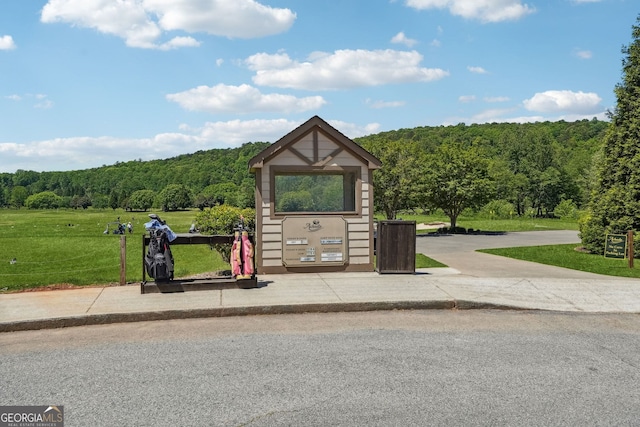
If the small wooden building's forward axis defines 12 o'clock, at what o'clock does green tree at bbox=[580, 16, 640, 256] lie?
The green tree is roughly at 8 o'clock from the small wooden building.

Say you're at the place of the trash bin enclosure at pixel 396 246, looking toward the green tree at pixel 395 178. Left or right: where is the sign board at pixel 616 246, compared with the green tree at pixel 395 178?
right

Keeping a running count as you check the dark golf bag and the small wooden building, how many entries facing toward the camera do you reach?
2

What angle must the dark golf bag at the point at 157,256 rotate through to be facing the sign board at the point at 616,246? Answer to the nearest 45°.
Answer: approximately 90° to its left

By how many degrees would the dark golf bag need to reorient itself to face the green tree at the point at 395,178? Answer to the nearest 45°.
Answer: approximately 135° to its left

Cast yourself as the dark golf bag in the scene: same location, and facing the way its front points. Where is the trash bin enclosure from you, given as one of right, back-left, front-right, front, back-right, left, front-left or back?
left

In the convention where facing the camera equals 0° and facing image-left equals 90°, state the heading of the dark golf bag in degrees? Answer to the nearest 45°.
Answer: approximately 0°

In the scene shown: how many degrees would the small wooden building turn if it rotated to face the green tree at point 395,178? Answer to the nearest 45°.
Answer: approximately 180°

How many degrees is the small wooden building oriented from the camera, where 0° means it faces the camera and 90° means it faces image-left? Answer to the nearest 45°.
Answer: approximately 0°

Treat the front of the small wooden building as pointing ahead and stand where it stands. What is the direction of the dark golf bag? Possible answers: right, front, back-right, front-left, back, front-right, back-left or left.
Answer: front-right

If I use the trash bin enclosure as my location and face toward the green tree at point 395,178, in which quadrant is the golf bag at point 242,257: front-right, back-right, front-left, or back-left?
back-left

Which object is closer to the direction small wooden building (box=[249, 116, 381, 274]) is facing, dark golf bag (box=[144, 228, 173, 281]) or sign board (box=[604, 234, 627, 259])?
the dark golf bag
